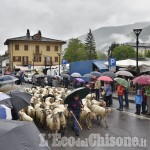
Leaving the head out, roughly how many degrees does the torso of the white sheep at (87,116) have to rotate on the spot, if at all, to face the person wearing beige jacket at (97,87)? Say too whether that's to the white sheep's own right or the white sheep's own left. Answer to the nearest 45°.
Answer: approximately 135° to the white sheep's own left

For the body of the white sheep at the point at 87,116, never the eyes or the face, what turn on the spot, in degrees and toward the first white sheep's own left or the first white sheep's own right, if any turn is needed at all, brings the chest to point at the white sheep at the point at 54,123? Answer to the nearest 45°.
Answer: approximately 90° to the first white sheep's own right

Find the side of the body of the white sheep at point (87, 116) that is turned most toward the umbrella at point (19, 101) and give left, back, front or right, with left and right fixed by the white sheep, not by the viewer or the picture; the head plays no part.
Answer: right

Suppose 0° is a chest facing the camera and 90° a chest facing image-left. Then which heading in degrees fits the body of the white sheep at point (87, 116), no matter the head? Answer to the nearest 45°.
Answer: approximately 315°

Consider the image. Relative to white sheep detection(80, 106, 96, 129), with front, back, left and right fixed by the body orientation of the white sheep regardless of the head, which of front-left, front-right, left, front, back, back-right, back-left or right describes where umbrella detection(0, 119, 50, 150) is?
front-right

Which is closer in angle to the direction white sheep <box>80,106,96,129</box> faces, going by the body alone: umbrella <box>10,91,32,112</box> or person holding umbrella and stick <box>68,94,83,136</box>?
the person holding umbrella and stick

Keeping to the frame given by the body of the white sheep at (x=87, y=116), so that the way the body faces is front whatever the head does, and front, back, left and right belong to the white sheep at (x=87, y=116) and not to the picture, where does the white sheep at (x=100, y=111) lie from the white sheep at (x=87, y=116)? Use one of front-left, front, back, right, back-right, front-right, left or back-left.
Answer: left

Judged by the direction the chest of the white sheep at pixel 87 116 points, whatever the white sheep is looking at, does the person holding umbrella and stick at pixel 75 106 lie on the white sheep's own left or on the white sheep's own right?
on the white sheep's own right
